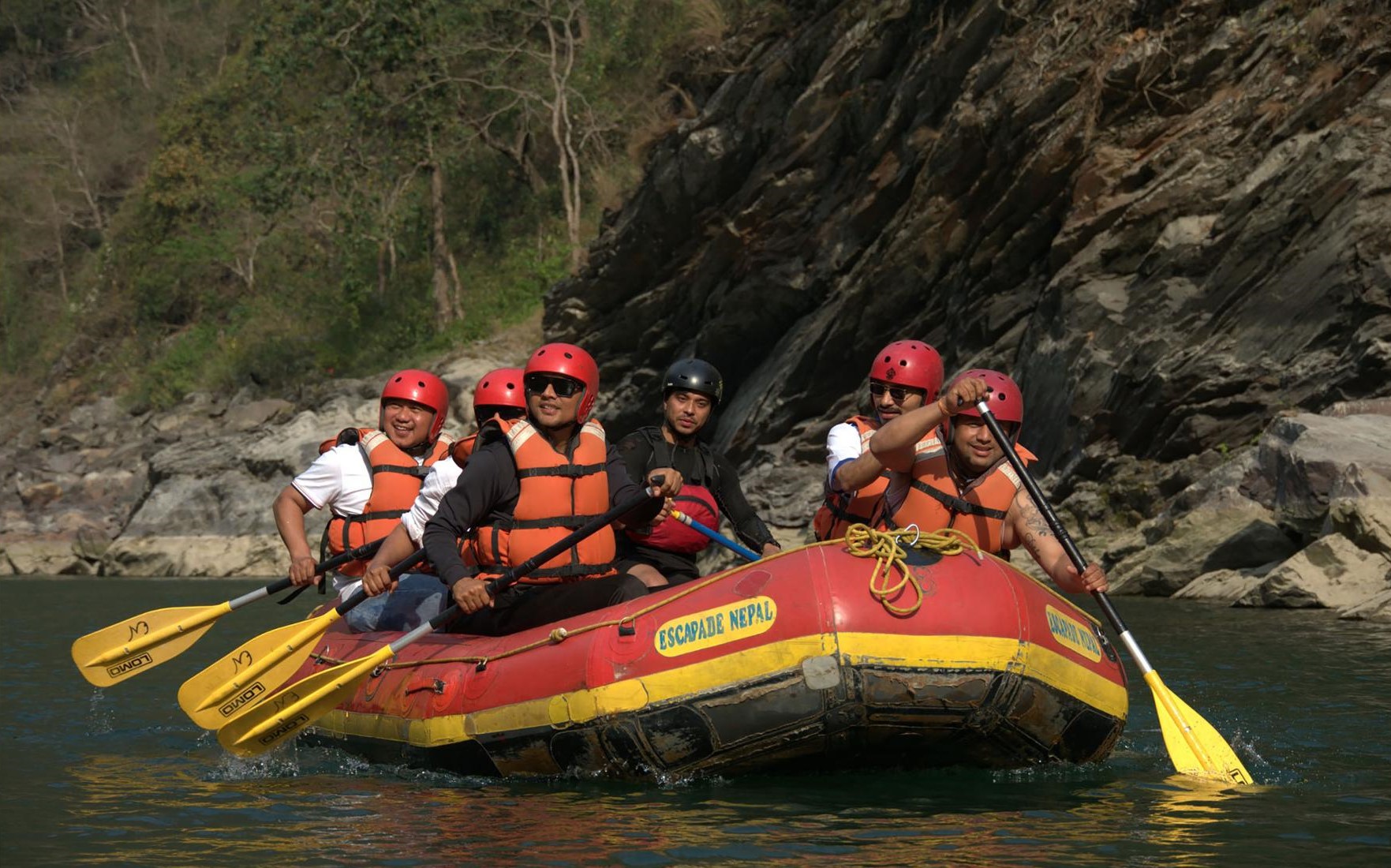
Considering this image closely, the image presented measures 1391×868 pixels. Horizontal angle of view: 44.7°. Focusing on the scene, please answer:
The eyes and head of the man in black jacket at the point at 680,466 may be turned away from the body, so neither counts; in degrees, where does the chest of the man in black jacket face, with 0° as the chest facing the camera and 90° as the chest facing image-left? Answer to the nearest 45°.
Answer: approximately 0°

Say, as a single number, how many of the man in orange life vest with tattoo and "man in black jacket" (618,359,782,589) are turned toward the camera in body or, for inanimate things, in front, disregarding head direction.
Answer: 2
